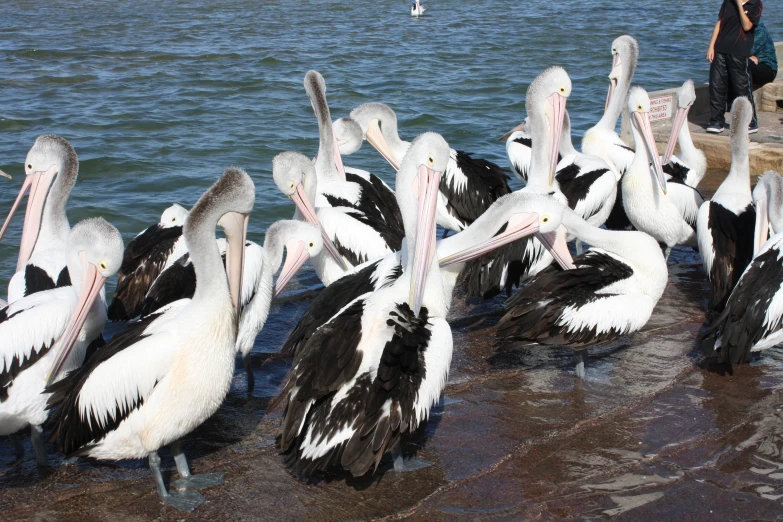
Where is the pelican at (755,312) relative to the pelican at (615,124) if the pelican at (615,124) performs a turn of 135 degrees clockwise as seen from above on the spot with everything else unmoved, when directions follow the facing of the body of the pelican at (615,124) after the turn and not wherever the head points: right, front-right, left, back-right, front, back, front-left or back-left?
back-right

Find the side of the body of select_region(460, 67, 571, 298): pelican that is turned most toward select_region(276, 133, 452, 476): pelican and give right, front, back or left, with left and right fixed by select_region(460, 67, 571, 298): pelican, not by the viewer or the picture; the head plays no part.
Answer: right

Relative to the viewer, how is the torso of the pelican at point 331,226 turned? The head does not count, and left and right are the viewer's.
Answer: facing to the left of the viewer

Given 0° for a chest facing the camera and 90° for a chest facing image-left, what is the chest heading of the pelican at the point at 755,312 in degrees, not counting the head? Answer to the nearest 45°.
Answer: approximately 225°
